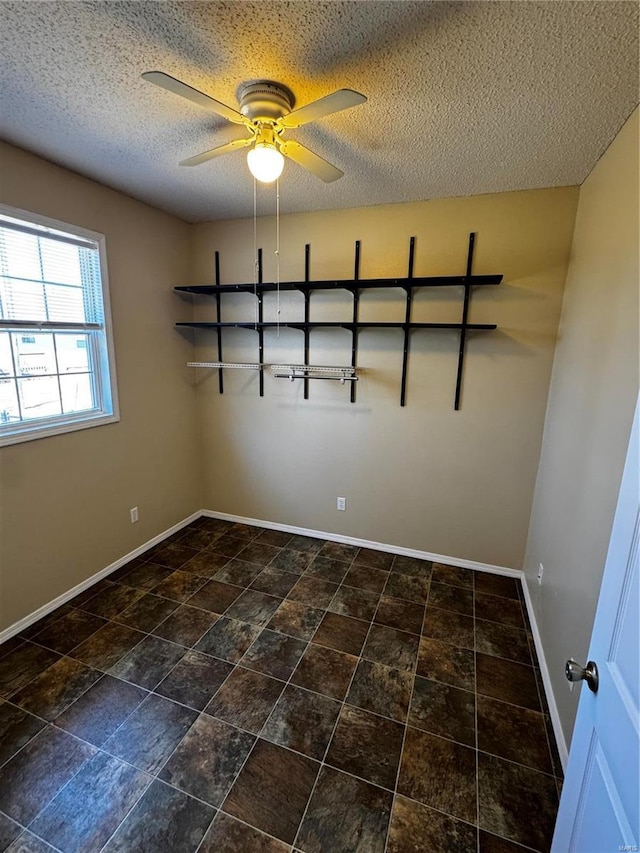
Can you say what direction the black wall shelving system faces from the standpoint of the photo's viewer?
facing the viewer

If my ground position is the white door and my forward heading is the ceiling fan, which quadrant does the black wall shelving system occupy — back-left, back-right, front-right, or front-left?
front-right

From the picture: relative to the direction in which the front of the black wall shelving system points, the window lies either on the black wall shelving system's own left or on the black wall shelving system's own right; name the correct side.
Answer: on the black wall shelving system's own right

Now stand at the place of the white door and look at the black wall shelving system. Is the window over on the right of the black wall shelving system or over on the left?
left

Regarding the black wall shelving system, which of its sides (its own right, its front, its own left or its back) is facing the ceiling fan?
front

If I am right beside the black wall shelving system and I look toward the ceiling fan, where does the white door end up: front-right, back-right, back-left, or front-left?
front-left

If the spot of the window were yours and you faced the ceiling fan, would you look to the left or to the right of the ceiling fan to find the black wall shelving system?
left

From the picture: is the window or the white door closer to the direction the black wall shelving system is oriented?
the white door

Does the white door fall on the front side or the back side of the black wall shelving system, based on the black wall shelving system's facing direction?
on the front side
